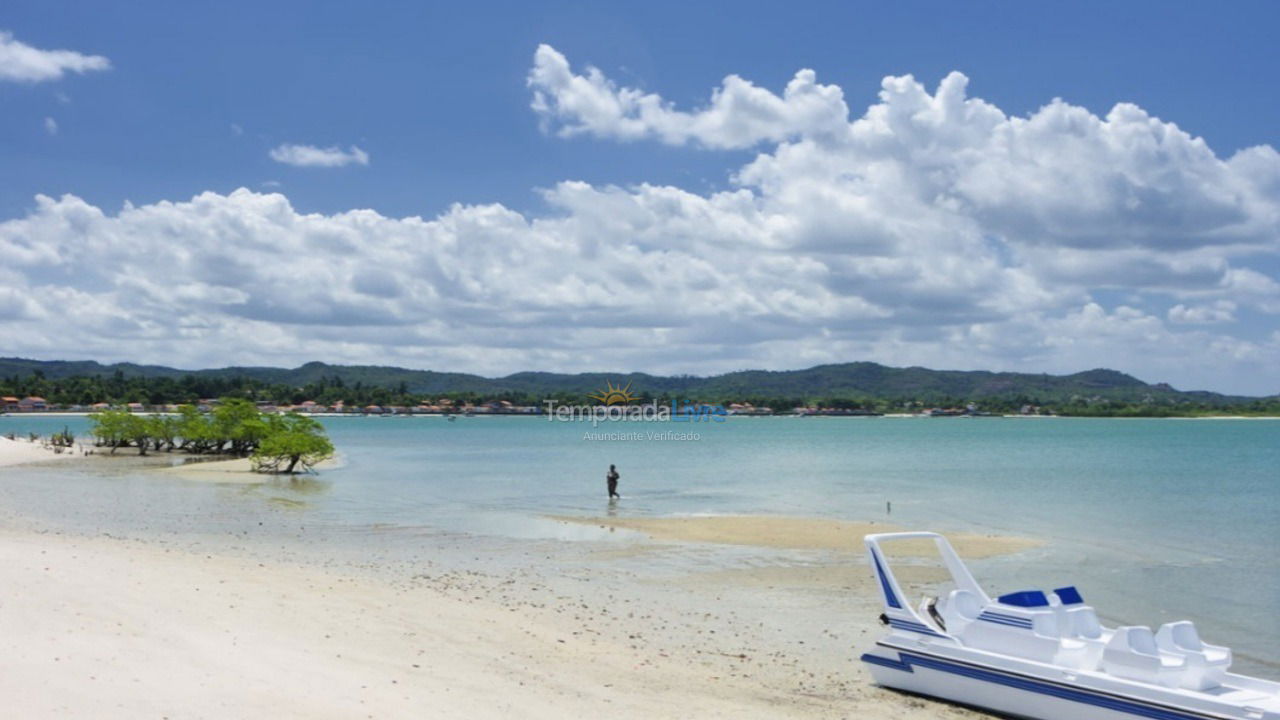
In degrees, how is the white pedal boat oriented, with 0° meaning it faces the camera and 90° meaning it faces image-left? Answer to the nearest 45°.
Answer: approximately 315°
